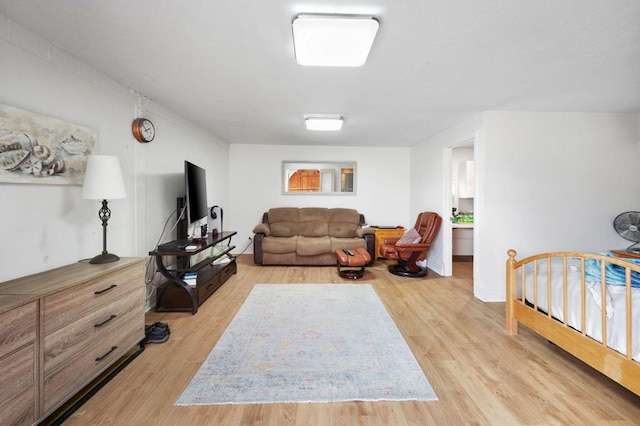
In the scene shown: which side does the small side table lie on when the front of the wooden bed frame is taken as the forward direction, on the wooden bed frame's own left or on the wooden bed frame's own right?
on the wooden bed frame's own right

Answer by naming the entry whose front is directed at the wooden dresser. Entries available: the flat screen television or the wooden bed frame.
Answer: the wooden bed frame

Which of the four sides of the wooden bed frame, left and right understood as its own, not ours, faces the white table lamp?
front

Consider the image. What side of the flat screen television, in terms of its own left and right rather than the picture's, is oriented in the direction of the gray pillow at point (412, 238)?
front

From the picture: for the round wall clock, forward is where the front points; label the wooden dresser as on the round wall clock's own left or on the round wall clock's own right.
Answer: on the round wall clock's own right

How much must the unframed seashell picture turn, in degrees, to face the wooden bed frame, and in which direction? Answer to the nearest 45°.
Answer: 0° — it already faces it

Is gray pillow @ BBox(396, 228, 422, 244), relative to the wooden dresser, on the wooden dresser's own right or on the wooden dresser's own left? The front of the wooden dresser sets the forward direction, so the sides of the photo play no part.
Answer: on the wooden dresser's own left

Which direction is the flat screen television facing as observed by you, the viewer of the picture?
facing to the right of the viewer

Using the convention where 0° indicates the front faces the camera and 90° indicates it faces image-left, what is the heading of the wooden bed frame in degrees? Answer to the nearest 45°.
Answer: approximately 45°

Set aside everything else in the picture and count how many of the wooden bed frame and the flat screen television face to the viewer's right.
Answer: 1

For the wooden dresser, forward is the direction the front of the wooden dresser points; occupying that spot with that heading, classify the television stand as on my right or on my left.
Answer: on my left

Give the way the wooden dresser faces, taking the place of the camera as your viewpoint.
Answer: facing the viewer and to the right of the viewer

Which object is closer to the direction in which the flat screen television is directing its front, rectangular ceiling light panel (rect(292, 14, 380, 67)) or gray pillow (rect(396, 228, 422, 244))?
the gray pillow
